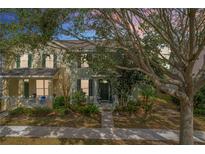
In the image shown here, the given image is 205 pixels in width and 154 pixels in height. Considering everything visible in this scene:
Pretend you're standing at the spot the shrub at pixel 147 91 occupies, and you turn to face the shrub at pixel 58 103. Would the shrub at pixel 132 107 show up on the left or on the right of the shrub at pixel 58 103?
left

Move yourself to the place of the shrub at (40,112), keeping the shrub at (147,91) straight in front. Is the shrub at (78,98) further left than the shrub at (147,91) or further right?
left

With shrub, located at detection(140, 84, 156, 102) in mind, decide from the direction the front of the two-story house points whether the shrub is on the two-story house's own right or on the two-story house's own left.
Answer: on the two-story house's own left

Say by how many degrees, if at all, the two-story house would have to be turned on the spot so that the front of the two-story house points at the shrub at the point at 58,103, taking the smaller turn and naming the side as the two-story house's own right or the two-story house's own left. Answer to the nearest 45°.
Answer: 0° — it already faces it

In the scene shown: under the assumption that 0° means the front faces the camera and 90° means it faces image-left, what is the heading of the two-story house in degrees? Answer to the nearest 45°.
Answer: approximately 0°

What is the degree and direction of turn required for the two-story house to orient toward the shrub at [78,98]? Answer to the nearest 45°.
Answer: approximately 45° to its left

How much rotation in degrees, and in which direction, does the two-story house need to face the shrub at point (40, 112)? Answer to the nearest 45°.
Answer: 0° — it already faces it
